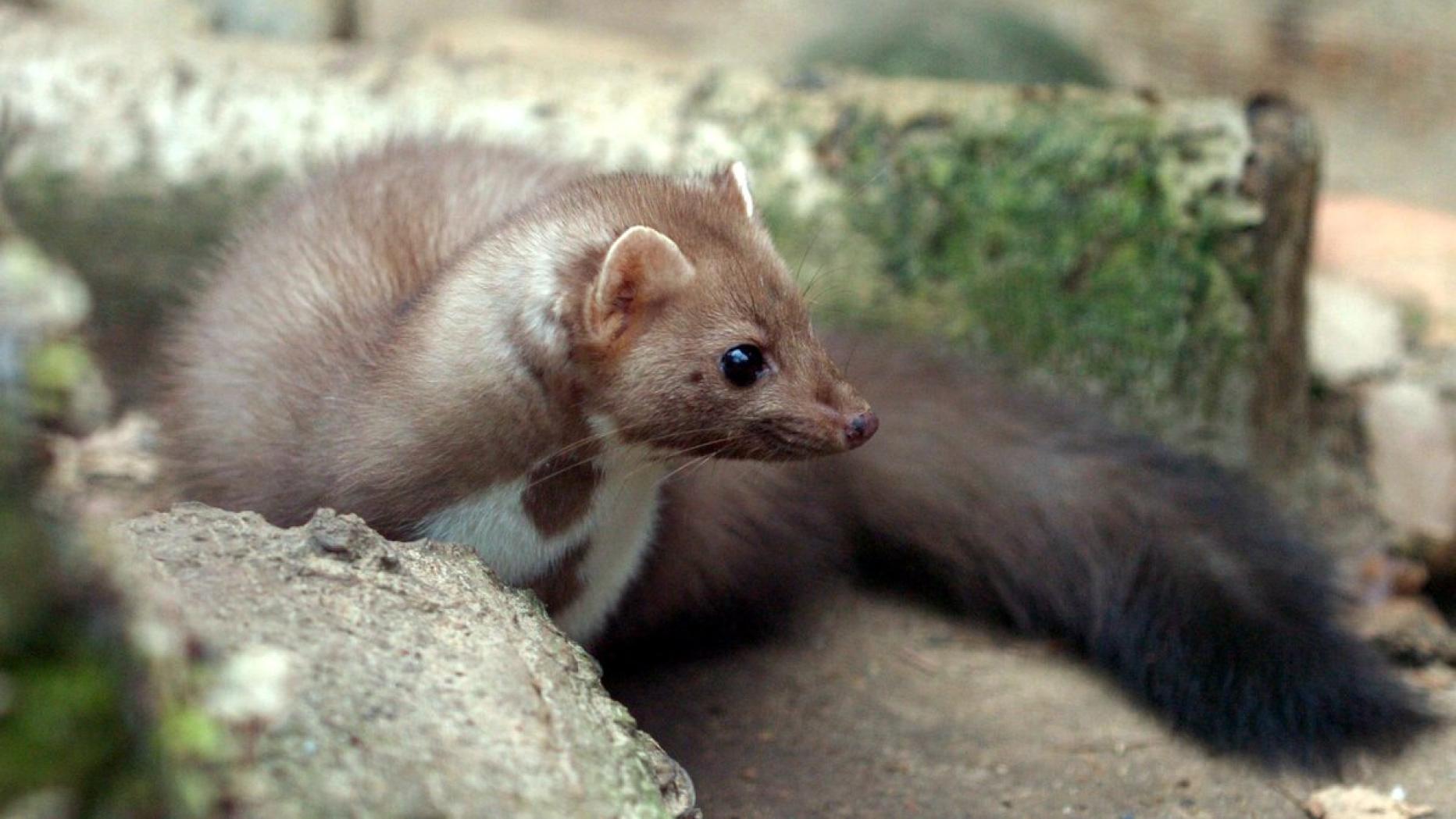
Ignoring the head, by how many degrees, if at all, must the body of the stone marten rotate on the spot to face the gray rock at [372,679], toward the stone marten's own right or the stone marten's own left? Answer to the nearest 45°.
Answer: approximately 45° to the stone marten's own right

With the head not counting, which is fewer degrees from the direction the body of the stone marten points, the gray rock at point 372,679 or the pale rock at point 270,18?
the gray rock

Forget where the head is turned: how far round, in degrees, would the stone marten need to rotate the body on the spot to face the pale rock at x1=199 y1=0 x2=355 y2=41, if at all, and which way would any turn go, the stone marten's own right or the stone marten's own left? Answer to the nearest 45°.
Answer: approximately 180°

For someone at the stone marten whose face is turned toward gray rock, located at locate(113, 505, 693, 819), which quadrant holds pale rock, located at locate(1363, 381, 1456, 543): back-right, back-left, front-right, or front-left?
back-left

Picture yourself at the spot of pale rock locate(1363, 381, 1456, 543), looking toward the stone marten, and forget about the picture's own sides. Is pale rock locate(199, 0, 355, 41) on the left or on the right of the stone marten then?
right

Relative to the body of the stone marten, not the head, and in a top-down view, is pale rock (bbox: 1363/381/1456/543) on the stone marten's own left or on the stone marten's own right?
on the stone marten's own left

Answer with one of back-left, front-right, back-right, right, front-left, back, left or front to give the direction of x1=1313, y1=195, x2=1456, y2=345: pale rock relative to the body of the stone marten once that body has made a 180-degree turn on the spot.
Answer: right

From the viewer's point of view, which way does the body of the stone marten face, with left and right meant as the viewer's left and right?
facing the viewer and to the right of the viewer

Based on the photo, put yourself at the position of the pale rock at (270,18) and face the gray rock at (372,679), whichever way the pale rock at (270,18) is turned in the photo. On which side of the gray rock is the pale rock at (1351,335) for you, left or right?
left

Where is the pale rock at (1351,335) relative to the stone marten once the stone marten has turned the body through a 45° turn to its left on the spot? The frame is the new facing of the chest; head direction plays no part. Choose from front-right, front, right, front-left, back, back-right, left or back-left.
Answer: front-left
